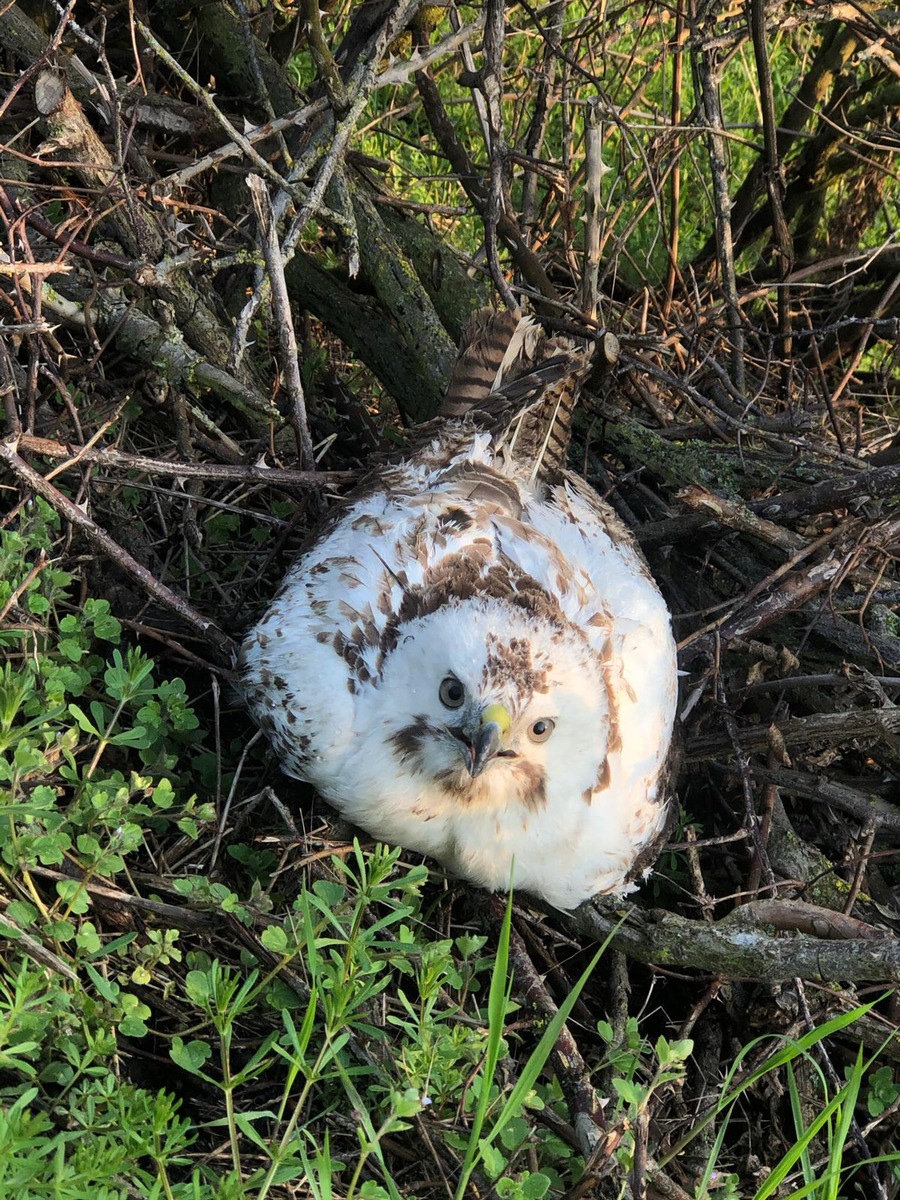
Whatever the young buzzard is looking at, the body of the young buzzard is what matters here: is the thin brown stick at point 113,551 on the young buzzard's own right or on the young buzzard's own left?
on the young buzzard's own right

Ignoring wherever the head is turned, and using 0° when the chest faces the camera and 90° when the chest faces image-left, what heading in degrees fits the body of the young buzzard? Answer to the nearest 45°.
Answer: approximately 0°
